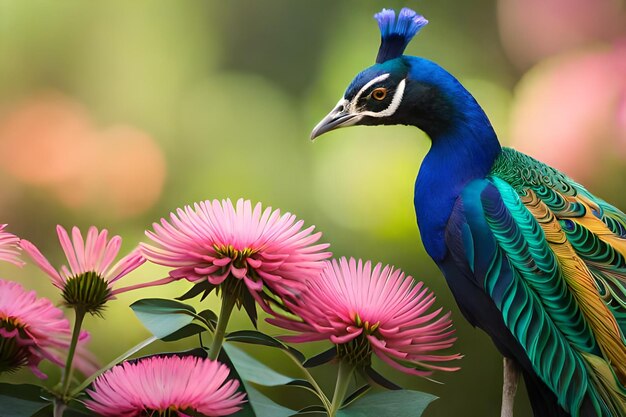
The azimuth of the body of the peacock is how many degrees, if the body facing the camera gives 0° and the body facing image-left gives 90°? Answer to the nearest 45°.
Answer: approximately 90°

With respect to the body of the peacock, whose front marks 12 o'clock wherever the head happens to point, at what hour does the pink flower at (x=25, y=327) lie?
The pink flower is roughly at 12 o'clock from the peacock.

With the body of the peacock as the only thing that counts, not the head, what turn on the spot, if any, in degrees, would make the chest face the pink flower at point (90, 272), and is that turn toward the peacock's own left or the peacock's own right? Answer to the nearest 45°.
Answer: approximately 45° to the peacock's own left

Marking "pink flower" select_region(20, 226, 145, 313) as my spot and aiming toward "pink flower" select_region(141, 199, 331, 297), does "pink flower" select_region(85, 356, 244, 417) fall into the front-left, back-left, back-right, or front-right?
front-right

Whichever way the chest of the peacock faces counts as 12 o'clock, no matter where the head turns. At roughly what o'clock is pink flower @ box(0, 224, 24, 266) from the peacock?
The pink flower is roughly at 12 o'clock from the peacock.

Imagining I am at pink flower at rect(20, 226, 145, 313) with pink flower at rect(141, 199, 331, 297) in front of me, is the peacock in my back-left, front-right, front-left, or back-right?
front-left
